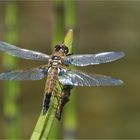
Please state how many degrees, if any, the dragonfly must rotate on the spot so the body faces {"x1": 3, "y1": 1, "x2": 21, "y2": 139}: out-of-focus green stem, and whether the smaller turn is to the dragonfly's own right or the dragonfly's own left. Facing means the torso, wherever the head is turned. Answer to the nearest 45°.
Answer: approximately 45° to the dragonfly's own left

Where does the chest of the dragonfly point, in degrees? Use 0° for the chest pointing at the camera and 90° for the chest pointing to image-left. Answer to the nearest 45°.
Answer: approximately 180°
